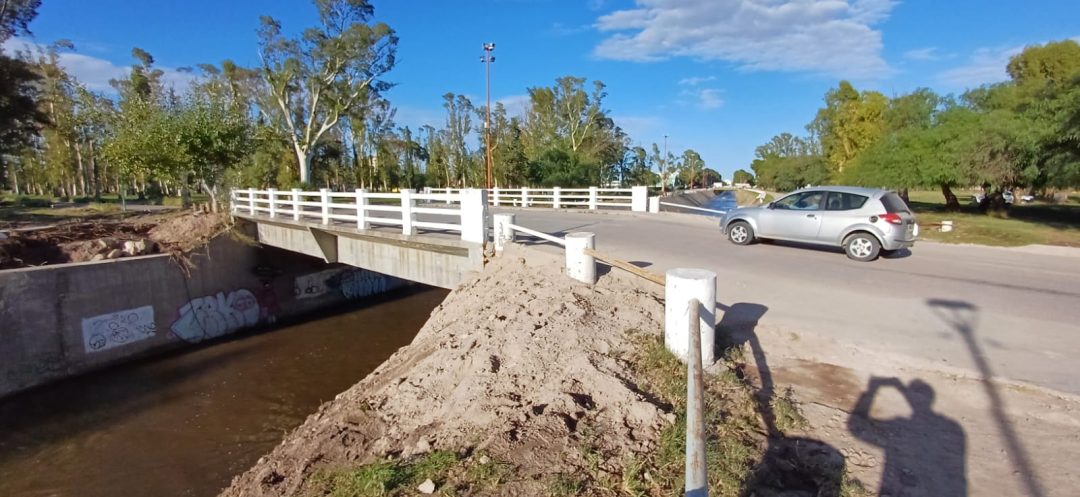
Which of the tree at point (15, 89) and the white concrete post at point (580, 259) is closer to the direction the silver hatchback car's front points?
the tree

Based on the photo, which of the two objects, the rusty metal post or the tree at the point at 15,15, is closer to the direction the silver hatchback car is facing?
the tree

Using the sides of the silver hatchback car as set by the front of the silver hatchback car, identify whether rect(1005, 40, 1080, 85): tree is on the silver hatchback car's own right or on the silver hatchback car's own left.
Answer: on the silver hatchback car's own right

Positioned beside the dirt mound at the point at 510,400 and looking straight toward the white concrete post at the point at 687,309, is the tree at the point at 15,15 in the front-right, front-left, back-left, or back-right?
back-left

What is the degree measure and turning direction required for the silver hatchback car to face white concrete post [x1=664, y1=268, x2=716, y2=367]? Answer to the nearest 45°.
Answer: approximately 135° to its left

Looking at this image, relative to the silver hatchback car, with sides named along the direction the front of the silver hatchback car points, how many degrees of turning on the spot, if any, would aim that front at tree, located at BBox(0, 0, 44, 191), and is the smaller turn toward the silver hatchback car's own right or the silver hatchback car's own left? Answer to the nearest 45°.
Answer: approximately 45° to the silver hatchback car's own left

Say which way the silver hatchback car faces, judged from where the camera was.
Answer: facing away from the viewer and to the left of the viewer

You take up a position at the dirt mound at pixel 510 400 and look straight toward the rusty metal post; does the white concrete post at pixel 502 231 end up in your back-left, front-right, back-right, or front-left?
back-left

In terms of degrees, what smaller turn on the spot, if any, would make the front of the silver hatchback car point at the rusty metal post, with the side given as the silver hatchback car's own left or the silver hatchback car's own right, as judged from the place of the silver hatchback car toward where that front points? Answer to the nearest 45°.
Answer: approximately 135° to the silver hatchback car's own left

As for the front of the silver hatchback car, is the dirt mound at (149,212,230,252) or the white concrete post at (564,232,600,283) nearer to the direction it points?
the dirt mound

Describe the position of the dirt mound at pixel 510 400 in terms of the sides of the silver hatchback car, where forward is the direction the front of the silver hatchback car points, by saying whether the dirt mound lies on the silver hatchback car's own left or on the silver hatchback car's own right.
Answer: on the silver hatchback car's own left

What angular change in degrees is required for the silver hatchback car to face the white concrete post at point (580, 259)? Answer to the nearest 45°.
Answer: approximately 90° to its left
